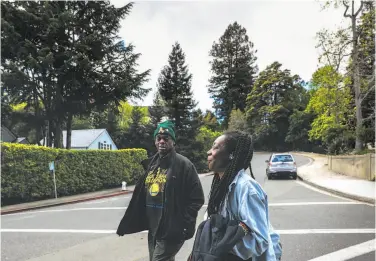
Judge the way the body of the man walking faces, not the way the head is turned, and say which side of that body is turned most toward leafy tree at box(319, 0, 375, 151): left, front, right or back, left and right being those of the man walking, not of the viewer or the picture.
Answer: back

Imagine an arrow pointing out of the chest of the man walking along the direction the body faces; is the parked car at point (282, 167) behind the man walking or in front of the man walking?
behind

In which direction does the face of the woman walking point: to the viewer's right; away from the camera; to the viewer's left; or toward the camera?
to the viewer's left

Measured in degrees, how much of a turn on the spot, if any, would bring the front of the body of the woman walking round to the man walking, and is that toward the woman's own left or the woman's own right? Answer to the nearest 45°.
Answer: approximately 45° to the woman's own right

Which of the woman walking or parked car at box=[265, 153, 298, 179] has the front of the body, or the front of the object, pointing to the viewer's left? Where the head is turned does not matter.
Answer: the woman walking

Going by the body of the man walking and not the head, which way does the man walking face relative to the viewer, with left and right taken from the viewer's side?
facing the viewer and to the left of the viewer

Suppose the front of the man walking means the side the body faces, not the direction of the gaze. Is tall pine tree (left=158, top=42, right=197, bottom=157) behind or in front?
behind

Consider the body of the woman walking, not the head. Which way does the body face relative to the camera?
to the viewer's left
